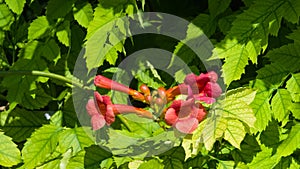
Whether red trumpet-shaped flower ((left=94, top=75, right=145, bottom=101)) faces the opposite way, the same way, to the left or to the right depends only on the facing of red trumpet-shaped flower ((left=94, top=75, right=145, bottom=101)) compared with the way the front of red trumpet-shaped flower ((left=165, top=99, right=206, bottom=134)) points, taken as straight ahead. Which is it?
to the right

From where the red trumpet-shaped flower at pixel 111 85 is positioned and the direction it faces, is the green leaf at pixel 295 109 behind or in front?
behind

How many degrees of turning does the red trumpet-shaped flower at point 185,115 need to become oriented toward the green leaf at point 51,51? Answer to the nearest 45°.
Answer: approximately 135° to its right

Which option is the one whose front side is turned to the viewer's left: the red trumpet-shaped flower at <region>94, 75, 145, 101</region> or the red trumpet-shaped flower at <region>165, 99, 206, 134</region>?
the red trumpet-shaped flower at <region>94, 75, 145, 101</region>

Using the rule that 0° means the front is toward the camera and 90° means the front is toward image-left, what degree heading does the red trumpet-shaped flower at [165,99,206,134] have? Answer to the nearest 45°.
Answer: approximately 0°

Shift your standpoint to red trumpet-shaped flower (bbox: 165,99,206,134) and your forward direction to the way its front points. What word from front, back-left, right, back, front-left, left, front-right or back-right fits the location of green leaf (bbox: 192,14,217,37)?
back

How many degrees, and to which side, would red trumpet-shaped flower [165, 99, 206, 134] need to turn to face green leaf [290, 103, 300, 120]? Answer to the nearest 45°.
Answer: approximately 135° to its left

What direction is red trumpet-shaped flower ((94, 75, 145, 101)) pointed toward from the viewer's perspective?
to the viewer's left

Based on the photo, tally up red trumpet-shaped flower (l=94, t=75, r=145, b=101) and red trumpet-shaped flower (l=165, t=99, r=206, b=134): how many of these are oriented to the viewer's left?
1

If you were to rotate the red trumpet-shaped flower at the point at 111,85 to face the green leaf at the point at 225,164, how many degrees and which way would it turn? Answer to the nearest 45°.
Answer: approximately 180°
